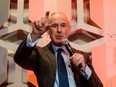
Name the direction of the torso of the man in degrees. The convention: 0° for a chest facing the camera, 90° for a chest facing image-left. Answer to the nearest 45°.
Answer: approximately 0°
